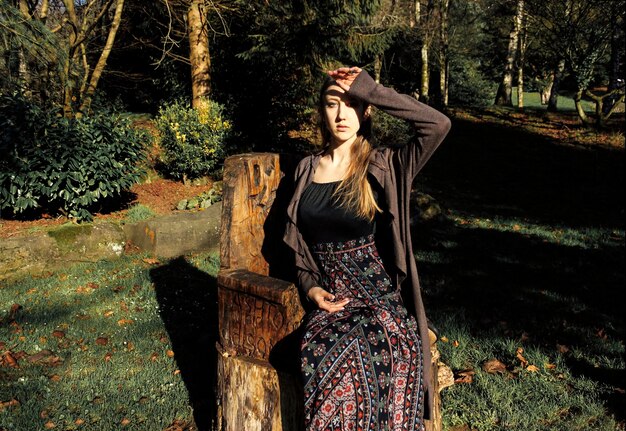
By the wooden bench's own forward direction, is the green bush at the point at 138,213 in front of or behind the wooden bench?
behind

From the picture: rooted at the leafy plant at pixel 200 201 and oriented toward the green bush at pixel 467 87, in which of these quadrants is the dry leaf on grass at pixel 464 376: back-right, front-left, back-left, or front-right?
back-right

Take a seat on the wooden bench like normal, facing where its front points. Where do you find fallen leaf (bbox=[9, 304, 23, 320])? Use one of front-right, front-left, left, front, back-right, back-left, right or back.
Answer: back

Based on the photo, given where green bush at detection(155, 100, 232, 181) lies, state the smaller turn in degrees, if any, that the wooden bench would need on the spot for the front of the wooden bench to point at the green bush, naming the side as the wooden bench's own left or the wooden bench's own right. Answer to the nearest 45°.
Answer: approximately 135° to the wooden bench's own left

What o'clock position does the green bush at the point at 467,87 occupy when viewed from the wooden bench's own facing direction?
The green bush is roughly at 8 o'clock from the wooden bench.

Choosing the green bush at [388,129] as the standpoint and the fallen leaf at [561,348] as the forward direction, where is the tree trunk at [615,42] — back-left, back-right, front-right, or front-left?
back-left

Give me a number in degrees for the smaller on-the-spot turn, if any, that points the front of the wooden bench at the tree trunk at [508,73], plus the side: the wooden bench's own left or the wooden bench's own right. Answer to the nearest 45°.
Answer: approximately 135° to the wooden bench's own left

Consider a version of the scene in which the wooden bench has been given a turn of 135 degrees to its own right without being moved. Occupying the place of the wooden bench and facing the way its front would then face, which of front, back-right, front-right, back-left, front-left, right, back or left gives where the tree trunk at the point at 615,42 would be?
back-right

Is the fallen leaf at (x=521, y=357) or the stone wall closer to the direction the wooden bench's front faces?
the fallen leaf

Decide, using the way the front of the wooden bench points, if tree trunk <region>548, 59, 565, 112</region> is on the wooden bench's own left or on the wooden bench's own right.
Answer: on the wooden bench's own left

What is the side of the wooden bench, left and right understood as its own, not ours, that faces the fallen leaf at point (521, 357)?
left

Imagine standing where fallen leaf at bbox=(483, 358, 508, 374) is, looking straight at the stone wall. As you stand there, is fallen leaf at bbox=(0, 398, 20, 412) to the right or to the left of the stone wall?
left

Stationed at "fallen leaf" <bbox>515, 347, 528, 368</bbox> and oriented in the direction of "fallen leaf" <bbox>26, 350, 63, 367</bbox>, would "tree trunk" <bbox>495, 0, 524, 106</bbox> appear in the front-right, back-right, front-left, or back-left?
back-right

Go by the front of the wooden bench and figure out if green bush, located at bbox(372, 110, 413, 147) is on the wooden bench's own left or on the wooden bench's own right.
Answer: on the wooden bench's own left

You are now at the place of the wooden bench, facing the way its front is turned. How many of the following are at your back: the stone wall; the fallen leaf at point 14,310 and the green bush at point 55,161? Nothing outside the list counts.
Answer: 3
